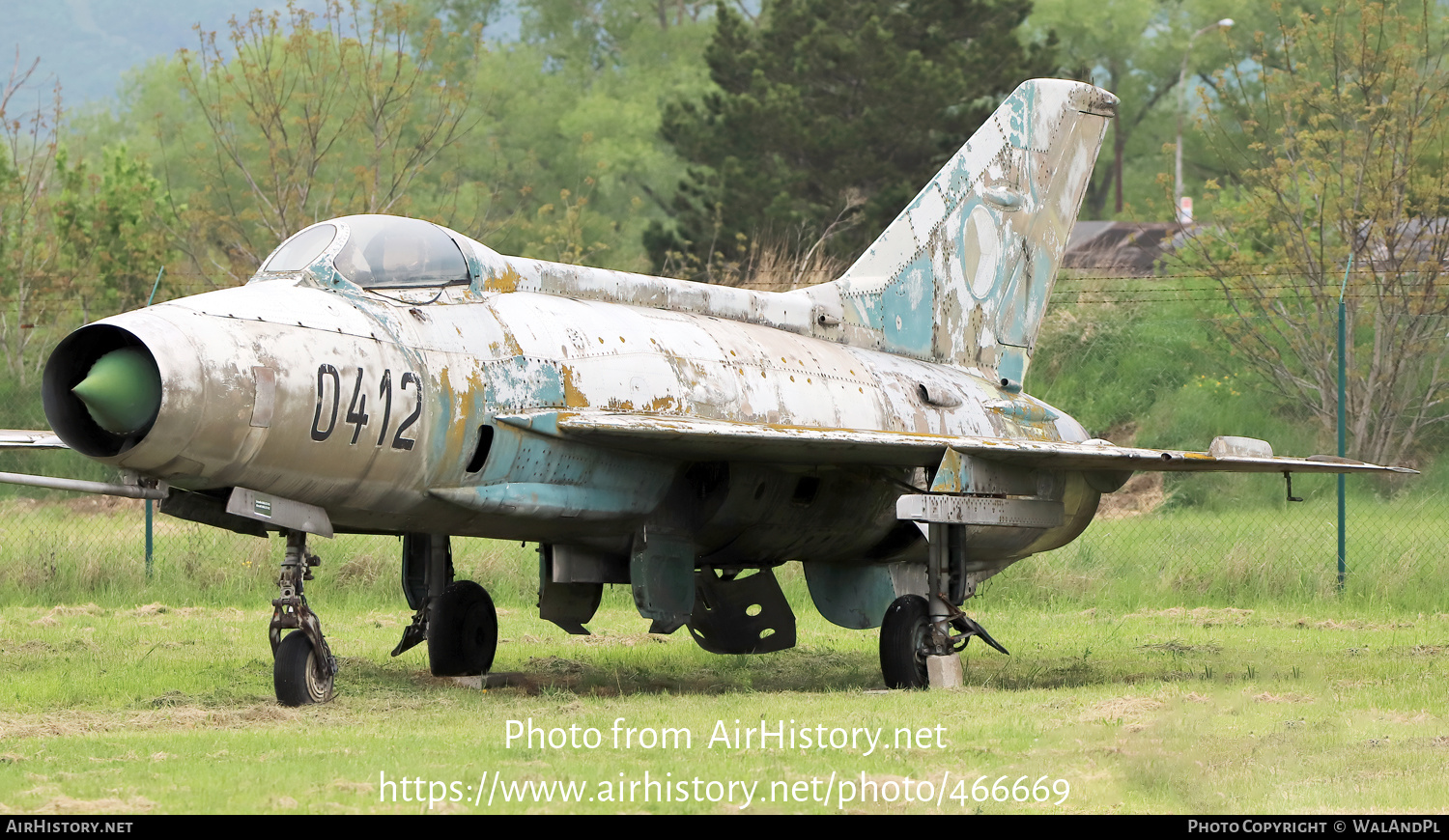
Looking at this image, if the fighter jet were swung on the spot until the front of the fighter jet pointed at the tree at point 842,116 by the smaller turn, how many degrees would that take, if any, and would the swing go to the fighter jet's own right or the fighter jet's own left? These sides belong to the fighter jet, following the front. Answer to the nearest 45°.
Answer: approximately 135° to the fighter jet's own right

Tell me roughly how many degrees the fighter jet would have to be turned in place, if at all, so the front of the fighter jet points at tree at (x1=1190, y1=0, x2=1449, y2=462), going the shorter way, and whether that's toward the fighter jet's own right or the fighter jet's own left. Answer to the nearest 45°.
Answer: approximately 180°

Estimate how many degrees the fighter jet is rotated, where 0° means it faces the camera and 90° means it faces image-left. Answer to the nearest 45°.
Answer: approximately 45°

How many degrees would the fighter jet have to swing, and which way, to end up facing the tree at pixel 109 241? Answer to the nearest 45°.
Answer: approximately 90° to its right

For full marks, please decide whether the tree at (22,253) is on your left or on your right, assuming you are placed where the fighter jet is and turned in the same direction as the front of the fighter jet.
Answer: on your right
